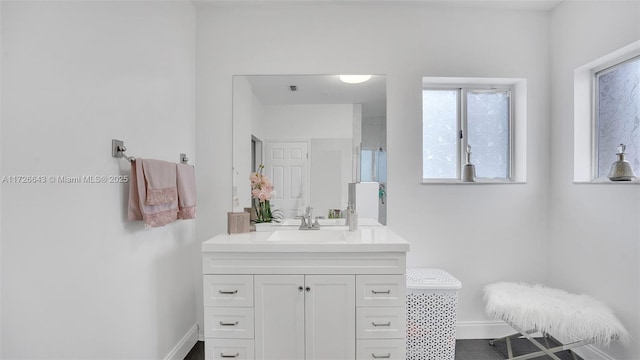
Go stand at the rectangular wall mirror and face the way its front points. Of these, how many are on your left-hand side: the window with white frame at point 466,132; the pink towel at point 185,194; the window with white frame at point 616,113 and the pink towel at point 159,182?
2

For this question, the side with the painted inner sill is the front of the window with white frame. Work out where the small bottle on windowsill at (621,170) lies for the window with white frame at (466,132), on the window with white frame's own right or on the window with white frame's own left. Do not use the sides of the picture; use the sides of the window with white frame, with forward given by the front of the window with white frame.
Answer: on the window with white frame's own left

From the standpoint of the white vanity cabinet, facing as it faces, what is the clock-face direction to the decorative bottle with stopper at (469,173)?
The decorative bottle with stopper is roughly at 8 o'clock from the white vanity cabinet.

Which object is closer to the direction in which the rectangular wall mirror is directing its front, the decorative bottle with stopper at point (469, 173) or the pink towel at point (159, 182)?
the pink towel

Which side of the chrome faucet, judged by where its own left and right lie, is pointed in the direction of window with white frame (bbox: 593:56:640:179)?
left

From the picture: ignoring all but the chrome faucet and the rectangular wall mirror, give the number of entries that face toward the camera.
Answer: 2

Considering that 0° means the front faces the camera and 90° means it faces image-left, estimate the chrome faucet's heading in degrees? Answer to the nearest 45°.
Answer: approximately 0°

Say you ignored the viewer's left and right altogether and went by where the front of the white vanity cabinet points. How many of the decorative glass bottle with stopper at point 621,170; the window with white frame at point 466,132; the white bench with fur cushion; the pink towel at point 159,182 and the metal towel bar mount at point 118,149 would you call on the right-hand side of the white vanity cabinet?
2

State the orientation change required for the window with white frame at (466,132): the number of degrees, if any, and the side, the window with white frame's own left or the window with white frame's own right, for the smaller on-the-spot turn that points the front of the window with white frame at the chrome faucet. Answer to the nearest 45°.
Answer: approximately 45° to the window with white frame's own right
